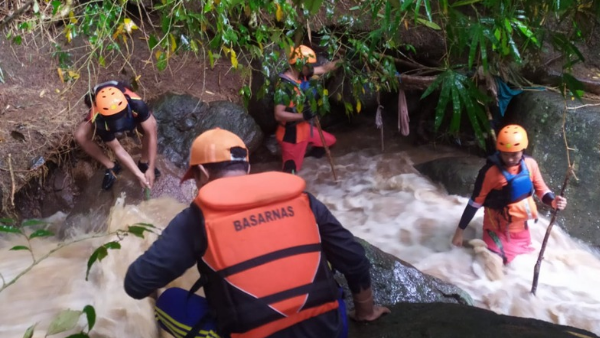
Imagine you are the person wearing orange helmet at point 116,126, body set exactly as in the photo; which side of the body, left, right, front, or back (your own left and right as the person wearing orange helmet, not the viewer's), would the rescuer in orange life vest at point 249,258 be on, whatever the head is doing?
front

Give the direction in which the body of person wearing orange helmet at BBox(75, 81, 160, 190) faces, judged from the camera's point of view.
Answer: toward the camera

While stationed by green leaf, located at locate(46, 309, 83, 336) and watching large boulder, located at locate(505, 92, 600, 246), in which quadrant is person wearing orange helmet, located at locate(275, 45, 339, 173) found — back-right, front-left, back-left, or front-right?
front-left

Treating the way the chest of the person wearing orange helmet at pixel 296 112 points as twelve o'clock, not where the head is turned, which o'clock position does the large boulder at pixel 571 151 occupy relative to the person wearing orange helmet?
The large boulder is roughly at 11 o'clock from the person wearing orange helmet.

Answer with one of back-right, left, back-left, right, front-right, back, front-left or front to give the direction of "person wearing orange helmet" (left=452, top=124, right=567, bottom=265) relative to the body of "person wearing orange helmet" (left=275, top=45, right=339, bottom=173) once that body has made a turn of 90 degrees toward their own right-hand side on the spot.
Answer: left

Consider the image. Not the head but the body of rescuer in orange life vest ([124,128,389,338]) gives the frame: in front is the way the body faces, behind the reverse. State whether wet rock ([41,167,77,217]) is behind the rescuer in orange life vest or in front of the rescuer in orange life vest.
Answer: in front

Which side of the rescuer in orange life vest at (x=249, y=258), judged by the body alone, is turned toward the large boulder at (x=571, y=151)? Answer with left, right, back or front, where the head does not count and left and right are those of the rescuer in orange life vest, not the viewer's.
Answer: right

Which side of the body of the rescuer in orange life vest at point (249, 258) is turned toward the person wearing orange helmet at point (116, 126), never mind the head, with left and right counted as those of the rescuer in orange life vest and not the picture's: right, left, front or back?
front

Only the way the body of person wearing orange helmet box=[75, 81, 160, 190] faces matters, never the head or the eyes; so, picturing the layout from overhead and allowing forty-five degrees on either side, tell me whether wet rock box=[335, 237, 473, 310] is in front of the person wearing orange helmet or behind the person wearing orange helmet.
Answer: in front

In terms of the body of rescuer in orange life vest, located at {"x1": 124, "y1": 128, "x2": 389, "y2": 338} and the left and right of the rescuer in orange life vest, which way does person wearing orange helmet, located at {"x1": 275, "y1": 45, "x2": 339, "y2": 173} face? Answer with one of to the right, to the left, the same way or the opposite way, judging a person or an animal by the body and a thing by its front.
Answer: the opposite way

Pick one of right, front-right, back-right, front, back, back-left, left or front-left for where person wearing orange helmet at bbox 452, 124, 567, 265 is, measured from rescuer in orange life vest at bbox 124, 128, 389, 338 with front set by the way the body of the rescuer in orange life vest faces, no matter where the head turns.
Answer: right

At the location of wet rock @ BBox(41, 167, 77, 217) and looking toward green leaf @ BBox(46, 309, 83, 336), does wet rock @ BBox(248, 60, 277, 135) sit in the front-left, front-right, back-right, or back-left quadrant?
back-left

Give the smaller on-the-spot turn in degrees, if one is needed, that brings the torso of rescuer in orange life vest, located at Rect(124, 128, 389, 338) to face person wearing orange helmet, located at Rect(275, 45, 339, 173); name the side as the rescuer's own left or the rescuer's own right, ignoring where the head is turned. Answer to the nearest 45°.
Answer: approximately 45° to the rescuer's own right

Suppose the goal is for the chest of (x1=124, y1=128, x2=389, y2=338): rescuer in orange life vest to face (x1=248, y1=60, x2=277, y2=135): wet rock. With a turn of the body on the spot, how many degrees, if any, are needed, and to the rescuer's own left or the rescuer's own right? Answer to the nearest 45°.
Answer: approximately 45° to the rescuer's own right

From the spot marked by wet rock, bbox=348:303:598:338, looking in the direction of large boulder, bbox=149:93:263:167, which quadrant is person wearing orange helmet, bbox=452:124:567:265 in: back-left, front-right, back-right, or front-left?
front-right

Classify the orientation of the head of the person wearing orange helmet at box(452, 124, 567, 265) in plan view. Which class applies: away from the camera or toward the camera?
toward the camera
